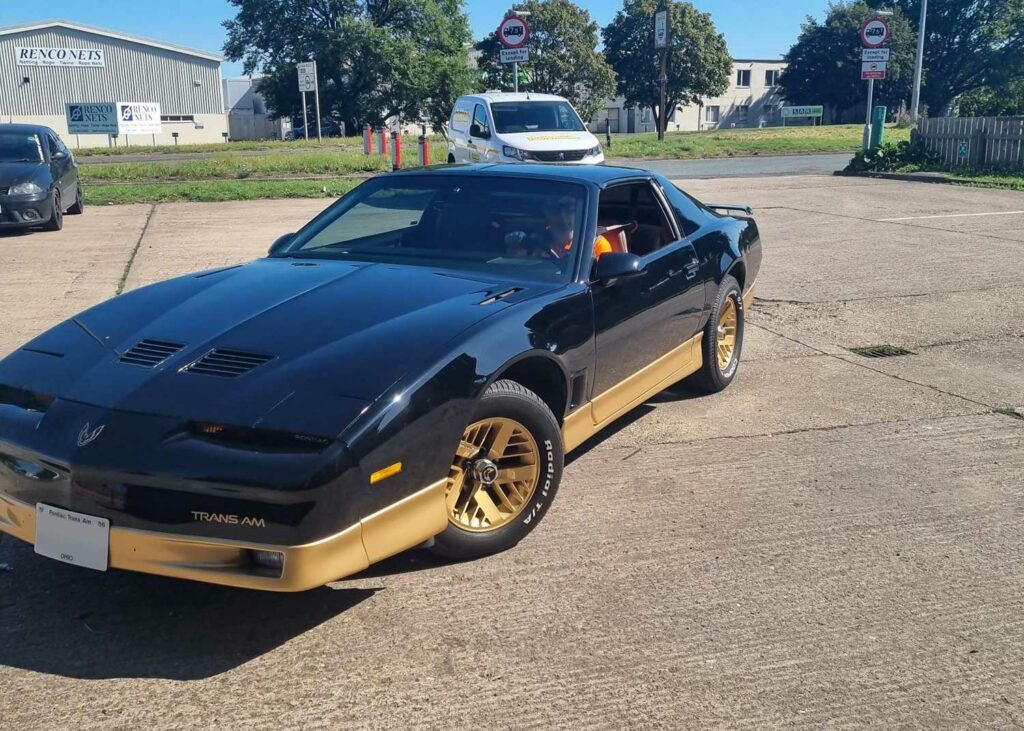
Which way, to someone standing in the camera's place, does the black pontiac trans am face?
facing the viewer and to the left of the viewer

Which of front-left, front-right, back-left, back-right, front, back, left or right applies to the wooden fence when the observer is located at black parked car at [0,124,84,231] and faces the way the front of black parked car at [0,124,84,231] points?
left

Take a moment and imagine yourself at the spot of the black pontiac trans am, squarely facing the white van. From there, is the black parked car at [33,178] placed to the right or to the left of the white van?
left

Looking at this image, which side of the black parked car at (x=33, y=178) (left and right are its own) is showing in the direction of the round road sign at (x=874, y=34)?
left

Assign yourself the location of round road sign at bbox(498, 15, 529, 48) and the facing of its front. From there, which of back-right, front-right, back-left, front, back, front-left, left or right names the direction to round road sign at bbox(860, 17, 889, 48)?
left

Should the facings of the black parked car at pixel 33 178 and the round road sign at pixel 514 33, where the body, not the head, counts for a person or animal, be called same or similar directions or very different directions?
same or similar directions

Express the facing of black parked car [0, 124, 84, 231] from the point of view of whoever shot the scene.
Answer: facing the viewer

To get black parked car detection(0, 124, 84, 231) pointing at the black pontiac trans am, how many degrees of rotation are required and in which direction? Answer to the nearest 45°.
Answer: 0° — it already faces it

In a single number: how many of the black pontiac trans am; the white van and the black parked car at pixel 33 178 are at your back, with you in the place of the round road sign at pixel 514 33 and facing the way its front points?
0

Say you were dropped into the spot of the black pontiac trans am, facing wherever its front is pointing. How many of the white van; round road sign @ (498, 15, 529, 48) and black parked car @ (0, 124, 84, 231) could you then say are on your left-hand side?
0

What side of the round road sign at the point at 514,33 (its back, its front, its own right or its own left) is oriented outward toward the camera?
front

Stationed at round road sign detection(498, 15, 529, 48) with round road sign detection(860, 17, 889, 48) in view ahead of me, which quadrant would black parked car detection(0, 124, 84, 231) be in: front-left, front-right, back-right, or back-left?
back-right

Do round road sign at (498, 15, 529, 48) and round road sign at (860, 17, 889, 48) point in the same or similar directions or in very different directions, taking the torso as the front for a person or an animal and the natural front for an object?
same or similar directions

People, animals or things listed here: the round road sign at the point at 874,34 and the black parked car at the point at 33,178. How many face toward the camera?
2

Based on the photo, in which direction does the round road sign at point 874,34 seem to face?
toward the camera

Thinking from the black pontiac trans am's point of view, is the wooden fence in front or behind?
behind
